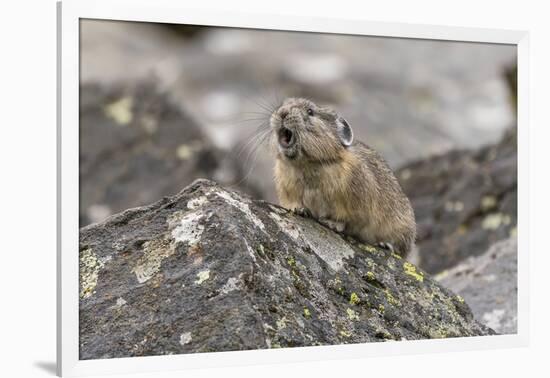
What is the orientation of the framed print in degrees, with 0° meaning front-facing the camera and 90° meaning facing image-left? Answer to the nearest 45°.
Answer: approximately 315°
